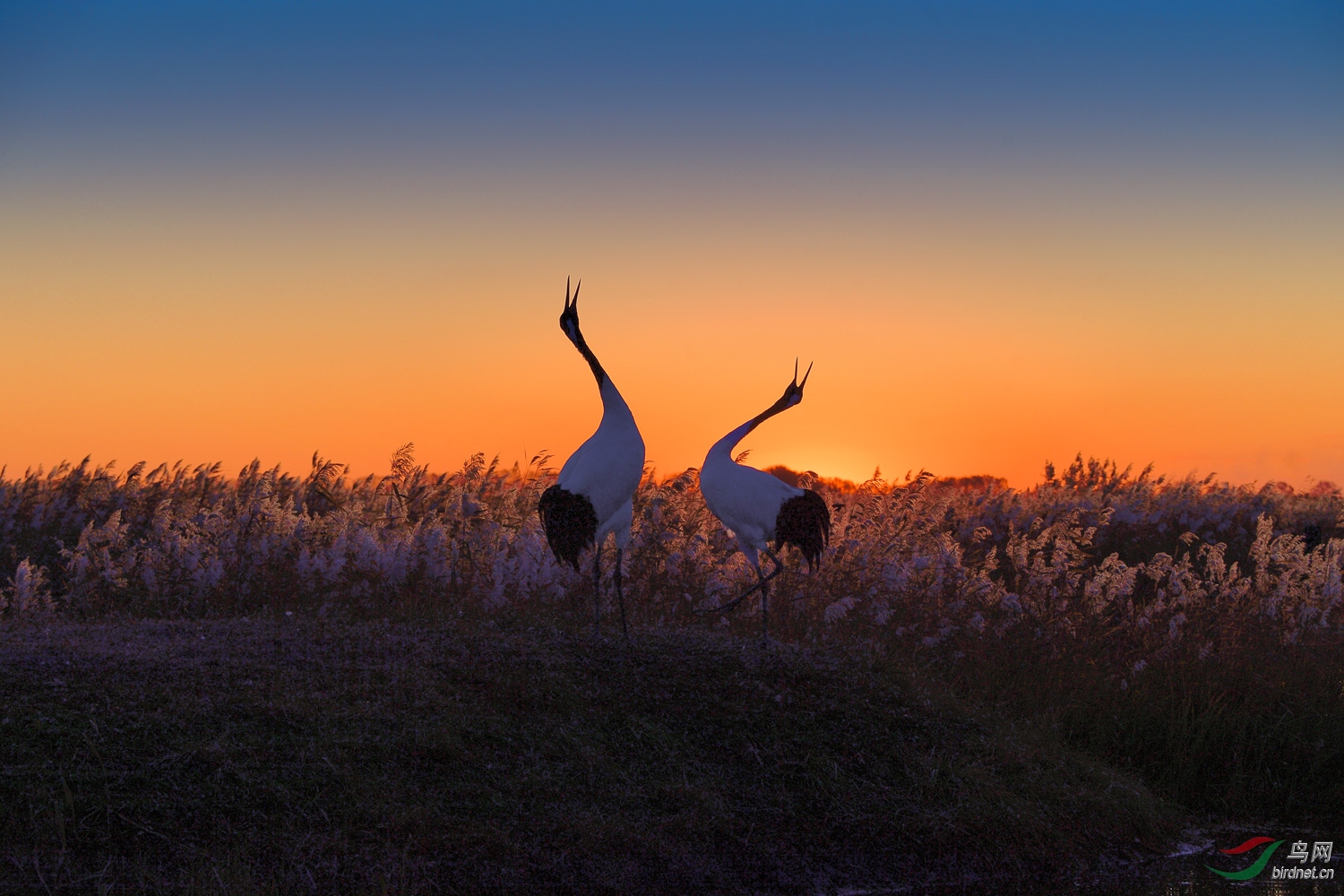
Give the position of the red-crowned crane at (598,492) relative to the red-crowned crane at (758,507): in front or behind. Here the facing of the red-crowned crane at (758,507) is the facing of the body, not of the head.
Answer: in front

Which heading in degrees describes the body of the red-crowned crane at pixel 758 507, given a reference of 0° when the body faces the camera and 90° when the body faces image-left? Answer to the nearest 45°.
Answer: approximately 90°
